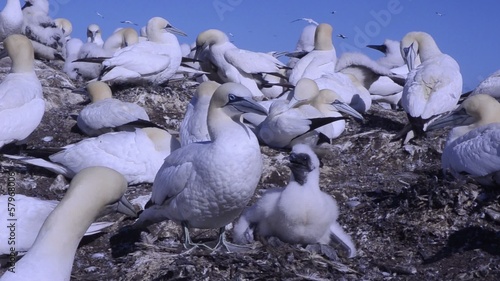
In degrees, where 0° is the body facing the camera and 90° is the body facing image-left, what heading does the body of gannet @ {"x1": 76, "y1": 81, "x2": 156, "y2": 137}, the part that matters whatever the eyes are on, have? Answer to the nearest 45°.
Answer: approximately 90°

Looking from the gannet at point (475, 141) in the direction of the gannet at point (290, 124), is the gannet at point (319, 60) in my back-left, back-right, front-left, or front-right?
front-right

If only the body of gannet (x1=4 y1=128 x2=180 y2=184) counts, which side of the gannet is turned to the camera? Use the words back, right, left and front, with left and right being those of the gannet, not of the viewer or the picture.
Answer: right

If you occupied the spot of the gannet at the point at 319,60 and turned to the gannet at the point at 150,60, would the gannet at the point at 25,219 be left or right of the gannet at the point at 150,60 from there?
left

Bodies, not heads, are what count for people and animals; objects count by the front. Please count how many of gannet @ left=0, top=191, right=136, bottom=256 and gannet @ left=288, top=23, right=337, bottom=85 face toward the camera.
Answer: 0

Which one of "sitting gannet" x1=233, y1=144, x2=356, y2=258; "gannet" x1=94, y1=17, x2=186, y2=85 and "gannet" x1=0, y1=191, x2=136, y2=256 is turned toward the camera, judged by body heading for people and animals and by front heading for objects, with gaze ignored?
the sitting gannet

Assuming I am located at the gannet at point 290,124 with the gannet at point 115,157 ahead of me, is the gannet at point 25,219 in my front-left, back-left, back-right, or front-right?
front-left

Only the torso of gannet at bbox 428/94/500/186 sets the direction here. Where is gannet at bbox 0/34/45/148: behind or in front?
in front

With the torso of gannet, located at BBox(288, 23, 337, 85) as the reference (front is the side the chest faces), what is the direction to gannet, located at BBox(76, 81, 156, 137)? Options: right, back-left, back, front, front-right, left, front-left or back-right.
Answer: back

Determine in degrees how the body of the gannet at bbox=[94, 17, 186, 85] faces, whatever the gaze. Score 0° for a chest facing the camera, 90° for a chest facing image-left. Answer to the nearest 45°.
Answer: approximately 270°
